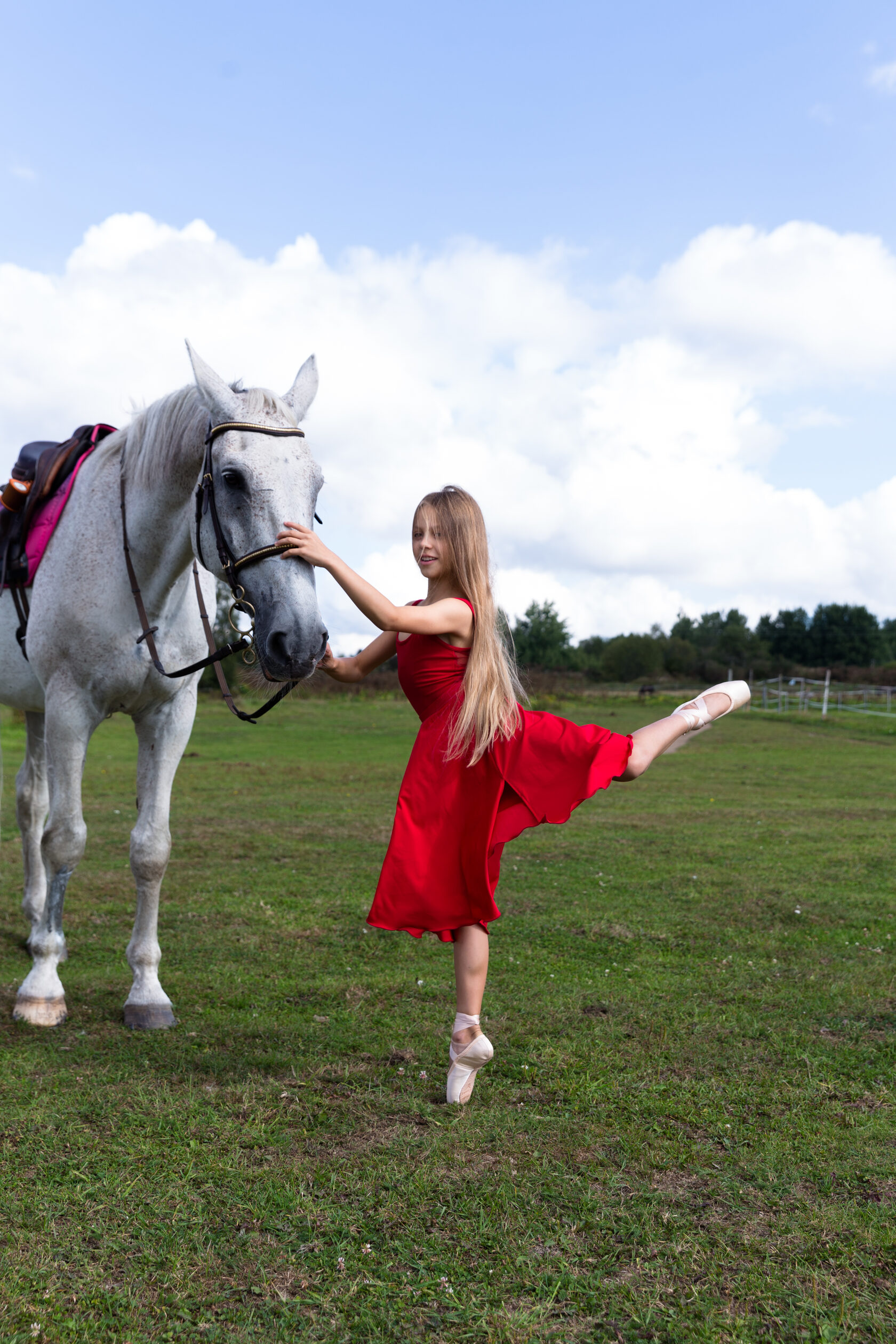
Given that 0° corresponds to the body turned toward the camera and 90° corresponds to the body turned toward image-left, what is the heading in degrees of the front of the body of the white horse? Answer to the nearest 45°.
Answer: approximately 315°

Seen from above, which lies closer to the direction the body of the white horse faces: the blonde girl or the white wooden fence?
the blonde girl

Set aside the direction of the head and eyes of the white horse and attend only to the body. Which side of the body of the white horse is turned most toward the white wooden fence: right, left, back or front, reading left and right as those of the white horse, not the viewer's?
left

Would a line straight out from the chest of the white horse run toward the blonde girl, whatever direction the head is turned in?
yes
